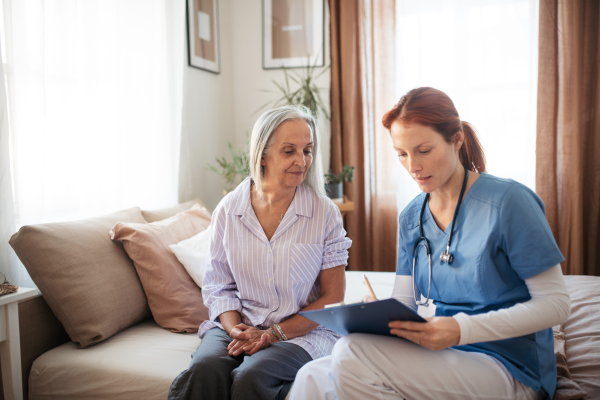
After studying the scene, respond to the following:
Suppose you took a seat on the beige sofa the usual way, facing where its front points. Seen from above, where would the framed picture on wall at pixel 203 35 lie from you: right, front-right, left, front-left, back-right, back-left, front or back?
back

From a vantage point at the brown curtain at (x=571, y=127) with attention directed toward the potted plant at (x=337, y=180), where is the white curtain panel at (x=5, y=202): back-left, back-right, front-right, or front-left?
front-left

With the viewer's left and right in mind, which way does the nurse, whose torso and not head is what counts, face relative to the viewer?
facing the viewer and to the left of the viewer

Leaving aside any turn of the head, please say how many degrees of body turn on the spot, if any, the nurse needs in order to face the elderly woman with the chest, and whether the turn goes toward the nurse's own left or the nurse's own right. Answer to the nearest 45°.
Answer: approximately 90° to the nurse's own right

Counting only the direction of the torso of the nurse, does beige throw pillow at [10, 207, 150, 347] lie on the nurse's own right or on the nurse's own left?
on the nurse's own right

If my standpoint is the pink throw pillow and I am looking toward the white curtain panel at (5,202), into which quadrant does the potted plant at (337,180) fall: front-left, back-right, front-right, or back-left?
back-right

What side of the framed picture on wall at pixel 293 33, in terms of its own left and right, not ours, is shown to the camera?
front

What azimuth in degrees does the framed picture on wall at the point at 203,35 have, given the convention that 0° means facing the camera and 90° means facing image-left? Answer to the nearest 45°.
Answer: approximately 315°

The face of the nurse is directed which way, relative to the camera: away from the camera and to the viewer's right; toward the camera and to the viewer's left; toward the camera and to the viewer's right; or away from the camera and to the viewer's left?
toward the camera and to the viewer's left

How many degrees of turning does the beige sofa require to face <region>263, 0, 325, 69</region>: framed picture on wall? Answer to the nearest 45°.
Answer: approximately 180°

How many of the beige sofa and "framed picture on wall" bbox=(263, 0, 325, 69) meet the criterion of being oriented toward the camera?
2

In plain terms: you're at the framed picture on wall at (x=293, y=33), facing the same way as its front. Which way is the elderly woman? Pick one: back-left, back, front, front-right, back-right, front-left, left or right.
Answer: front
